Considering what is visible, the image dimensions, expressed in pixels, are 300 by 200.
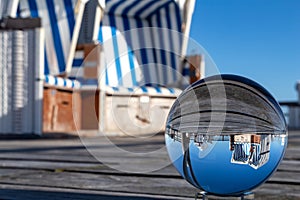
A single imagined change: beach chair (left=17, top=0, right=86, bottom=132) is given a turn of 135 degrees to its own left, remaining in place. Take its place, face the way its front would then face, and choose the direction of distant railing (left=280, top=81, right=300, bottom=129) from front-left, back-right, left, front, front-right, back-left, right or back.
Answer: front-right

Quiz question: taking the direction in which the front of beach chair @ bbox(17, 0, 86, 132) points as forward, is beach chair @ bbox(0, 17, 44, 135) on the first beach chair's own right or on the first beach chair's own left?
on the first beach chair's own right

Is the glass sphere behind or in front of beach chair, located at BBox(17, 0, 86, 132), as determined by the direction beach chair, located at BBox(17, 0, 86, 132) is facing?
in front
